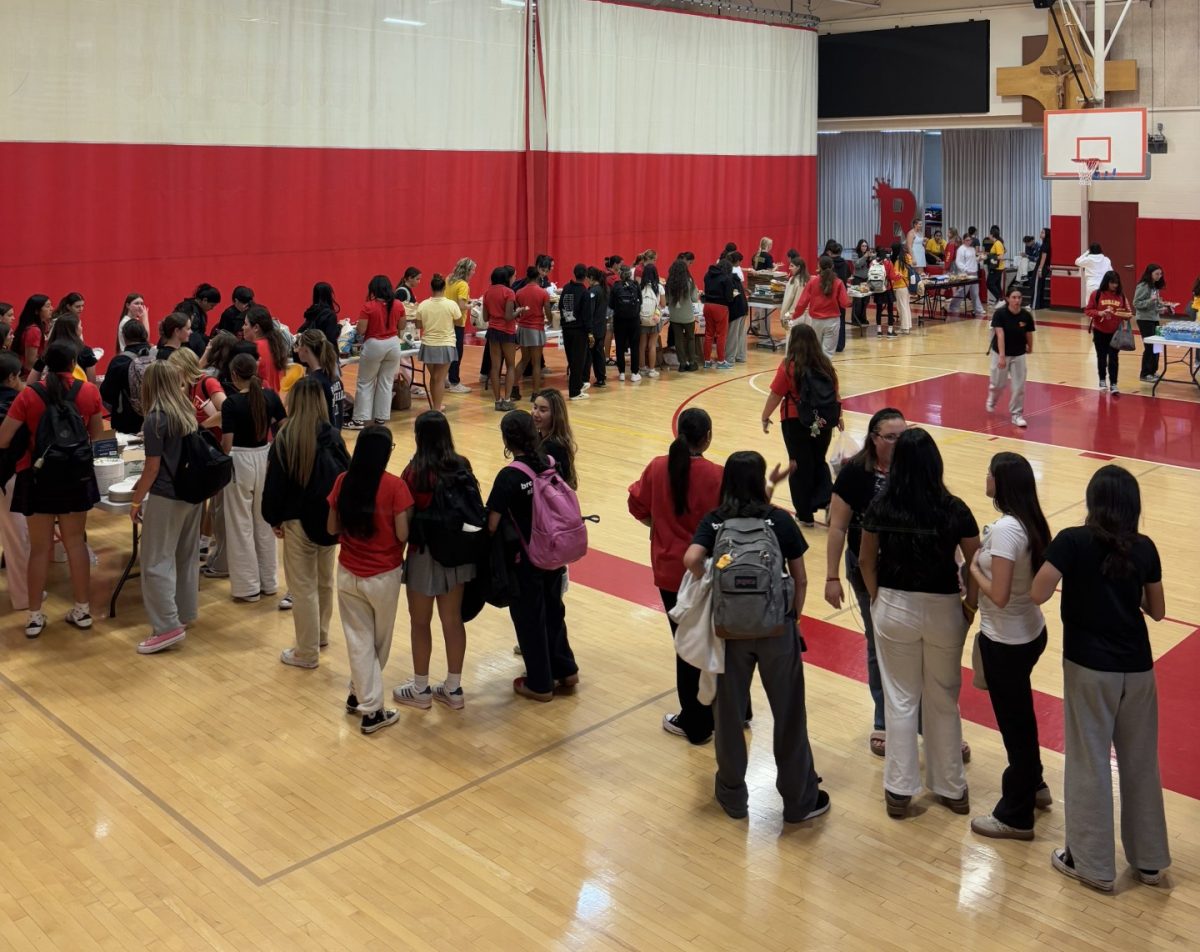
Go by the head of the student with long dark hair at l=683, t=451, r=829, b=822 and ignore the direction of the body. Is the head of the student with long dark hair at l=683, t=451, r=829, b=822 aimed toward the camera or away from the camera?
away from the camera

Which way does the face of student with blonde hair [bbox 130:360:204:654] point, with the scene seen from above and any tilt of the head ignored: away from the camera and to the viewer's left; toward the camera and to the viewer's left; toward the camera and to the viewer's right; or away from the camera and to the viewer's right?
away from the camera and to the viewer's left

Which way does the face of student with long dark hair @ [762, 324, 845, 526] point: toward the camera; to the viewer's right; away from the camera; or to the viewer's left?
away from the camera

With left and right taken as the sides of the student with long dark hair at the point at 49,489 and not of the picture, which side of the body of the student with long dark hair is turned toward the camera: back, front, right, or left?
back

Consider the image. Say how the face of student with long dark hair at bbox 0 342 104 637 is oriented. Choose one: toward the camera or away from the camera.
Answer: away from the camera

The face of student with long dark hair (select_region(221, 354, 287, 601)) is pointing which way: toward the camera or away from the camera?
away from the camera

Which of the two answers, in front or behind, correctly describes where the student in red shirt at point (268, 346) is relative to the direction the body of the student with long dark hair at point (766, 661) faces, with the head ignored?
in front

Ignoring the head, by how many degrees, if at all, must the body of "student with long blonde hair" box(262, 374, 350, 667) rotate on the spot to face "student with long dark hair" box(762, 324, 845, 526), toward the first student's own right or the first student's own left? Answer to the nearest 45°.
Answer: approximately 90° to the first student's own right

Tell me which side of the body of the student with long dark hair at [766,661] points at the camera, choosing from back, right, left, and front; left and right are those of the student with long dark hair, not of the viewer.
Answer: back

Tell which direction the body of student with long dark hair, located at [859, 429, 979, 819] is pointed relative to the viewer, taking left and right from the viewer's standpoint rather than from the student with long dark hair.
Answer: facing away from the viewer

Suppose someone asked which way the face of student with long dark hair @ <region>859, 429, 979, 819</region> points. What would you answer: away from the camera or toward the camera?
away from the camera
